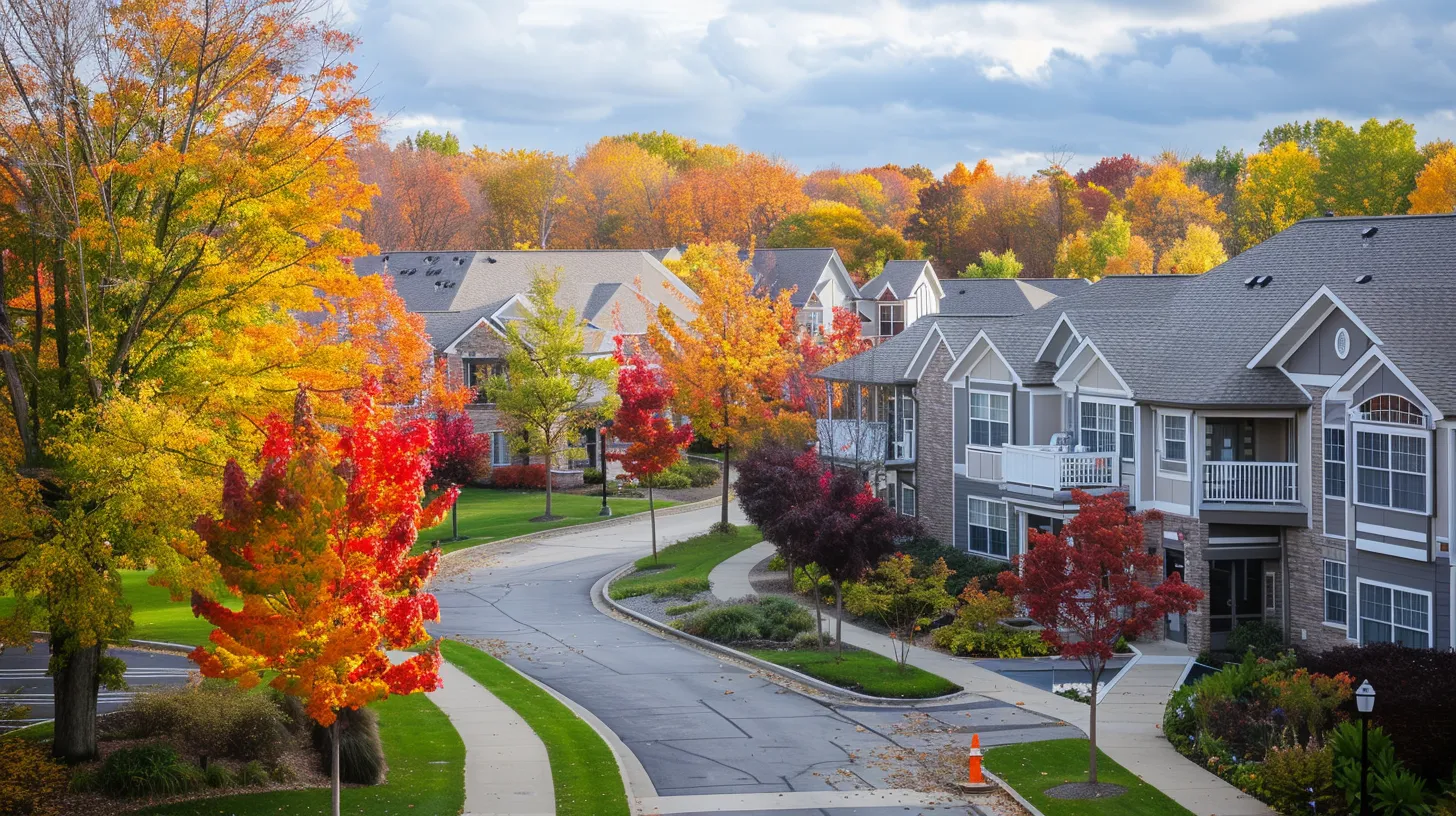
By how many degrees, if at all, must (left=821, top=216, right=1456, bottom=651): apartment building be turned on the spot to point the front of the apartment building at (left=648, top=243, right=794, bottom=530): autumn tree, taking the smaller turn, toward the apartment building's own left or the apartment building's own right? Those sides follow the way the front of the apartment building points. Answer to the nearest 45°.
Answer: approximately 90° to the apartment building's own right

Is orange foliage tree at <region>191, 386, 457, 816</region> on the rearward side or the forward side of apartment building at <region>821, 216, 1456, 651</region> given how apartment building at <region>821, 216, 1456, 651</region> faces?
on the forward side

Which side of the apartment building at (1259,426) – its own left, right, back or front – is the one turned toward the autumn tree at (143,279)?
front

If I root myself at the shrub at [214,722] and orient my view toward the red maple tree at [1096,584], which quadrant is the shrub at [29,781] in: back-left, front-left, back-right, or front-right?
back-right

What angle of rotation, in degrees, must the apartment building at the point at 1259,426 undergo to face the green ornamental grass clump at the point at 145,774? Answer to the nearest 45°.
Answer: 0° — it already faces it

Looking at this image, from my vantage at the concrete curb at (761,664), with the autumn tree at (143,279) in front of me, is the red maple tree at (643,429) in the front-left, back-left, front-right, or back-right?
back-right

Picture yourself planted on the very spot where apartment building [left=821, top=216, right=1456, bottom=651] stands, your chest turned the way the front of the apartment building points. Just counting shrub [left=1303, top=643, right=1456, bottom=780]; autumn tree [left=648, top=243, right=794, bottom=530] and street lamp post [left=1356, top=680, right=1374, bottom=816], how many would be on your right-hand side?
1

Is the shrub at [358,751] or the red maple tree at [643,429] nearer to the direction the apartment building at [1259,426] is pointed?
the shrub

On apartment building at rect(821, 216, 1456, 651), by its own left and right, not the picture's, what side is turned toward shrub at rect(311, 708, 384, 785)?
front

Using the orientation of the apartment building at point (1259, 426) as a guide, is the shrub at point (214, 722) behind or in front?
in front

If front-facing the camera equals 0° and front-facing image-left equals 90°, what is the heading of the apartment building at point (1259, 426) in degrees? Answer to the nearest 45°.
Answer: approximately 45°

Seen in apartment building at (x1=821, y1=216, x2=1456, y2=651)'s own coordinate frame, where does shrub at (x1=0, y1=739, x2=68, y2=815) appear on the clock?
The shrub is roughly at 12 o'clock from the apartment building.
